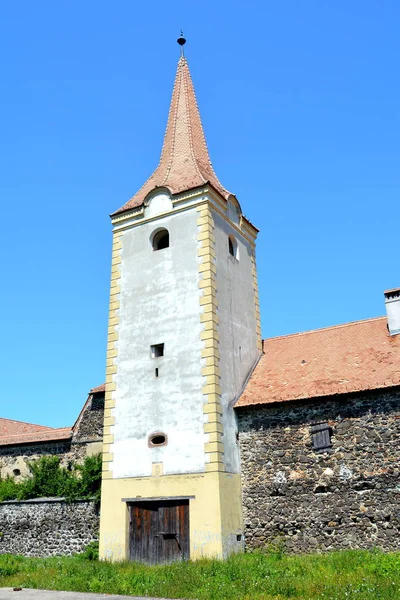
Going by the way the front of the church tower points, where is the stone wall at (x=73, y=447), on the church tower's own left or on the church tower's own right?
on the church tower's own right

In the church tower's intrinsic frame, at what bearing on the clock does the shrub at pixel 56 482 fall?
The shrub is roughly at 3 o'clock from the church tower.

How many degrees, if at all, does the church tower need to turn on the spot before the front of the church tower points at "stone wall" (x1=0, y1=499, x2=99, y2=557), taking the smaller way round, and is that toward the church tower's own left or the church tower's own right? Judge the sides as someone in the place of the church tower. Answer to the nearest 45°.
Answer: approximately 90° to the church tower's own right

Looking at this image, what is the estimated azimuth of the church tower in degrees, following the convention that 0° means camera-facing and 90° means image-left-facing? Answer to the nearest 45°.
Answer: approximately 45°
